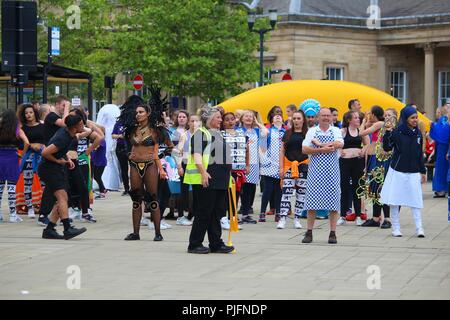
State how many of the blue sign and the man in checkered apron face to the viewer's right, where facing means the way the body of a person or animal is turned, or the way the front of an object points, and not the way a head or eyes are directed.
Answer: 0

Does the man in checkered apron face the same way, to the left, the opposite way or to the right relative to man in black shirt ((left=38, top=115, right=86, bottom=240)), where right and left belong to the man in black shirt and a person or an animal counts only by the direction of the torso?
to the right

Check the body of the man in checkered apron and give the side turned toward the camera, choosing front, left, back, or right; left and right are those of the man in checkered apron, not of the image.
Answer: front

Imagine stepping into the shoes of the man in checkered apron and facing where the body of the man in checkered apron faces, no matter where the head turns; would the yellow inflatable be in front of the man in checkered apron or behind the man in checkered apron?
behind

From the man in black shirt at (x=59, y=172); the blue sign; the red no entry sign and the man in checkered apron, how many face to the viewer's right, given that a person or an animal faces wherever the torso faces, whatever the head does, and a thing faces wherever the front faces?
1

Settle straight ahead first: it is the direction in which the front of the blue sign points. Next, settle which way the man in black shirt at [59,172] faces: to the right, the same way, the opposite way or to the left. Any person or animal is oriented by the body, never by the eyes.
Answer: to the left

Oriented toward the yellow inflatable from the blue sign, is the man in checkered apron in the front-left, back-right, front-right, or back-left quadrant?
front-right

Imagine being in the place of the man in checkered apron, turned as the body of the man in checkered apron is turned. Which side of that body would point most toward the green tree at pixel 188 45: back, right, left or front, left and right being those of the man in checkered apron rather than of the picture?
back

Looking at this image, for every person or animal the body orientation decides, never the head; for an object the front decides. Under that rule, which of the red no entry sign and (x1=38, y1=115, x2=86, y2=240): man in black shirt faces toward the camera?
the red no entry sign

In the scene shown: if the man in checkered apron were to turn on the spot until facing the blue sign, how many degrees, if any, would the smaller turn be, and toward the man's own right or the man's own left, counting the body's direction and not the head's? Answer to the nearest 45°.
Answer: approximately 135° to the man's own right

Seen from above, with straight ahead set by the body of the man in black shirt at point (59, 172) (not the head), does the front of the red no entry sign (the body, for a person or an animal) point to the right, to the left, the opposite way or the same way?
to the right

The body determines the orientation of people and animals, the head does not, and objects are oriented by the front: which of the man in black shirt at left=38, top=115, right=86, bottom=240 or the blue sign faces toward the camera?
the blue sign

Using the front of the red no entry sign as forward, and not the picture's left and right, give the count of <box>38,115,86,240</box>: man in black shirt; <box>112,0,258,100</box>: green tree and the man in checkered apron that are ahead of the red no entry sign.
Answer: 2

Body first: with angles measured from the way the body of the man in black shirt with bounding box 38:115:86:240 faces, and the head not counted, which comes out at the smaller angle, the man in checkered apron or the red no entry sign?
the man in checkered apron

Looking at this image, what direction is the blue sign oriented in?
toward the camera
